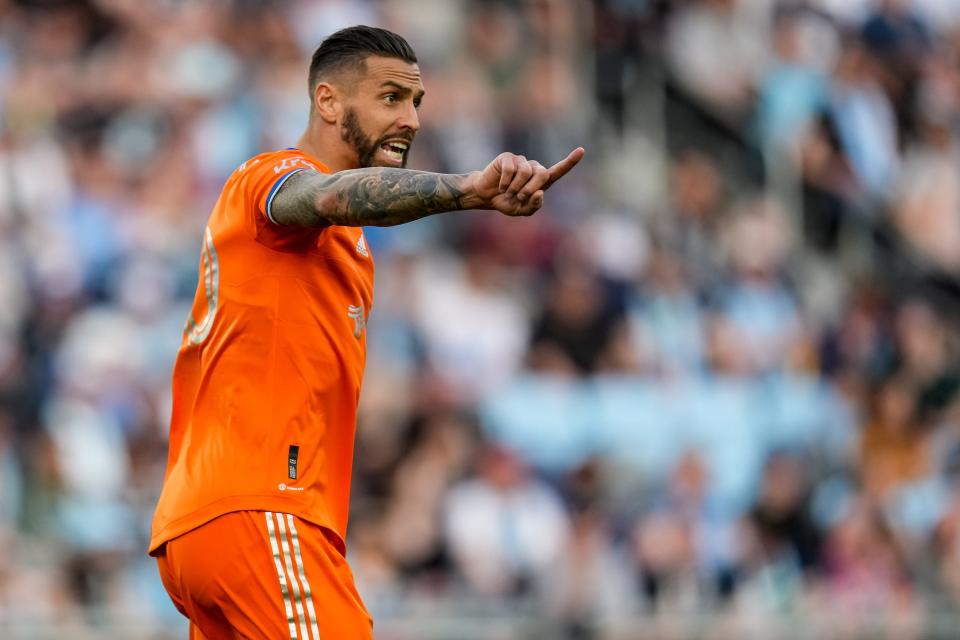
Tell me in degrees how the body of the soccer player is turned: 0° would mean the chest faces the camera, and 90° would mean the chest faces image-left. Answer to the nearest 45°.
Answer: approximately 270°
